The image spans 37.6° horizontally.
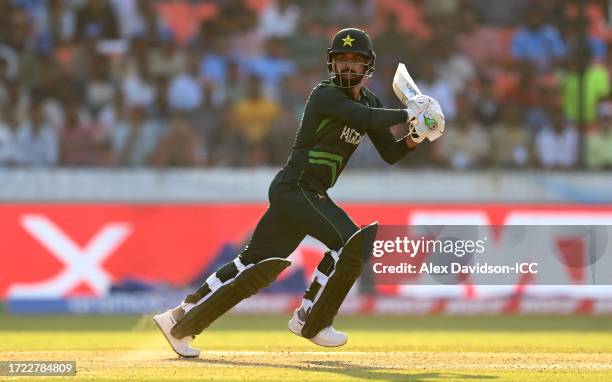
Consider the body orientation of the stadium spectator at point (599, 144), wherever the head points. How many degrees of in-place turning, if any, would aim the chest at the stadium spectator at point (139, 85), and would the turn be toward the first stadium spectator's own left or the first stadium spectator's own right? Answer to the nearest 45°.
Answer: approximately 90° to the first stadium spectator's own right

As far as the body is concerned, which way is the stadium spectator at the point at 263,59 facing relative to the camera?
toward the camera

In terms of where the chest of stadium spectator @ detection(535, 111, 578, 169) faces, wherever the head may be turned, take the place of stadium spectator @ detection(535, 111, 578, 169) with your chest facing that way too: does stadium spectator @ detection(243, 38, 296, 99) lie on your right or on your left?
on your right

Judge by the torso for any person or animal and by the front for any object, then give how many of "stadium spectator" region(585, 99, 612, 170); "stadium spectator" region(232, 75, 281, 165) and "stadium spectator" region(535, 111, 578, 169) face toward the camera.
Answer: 3

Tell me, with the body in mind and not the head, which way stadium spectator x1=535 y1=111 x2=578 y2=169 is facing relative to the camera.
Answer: toward the camera

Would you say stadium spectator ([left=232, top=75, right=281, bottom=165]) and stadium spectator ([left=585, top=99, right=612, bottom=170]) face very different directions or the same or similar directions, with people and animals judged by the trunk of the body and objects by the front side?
same or similar directions

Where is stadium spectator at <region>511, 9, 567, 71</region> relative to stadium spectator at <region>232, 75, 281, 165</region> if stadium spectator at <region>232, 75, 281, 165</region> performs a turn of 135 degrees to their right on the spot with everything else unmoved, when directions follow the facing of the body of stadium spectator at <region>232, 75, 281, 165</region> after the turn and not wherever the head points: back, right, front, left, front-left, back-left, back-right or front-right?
back-right

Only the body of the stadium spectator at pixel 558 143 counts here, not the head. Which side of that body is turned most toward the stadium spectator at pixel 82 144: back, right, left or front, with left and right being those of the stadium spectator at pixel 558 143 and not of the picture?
right

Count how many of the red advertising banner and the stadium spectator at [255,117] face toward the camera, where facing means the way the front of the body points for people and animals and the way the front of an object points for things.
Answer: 2
